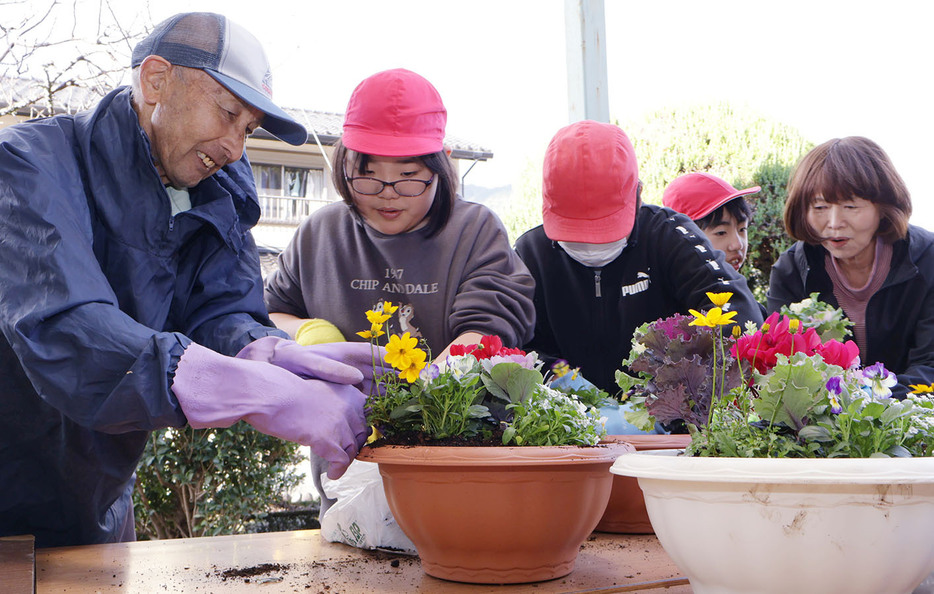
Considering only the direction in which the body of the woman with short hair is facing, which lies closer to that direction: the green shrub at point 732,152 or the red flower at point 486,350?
the red flower

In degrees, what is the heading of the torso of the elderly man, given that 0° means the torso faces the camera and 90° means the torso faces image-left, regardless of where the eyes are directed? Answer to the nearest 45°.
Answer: approximately 315°

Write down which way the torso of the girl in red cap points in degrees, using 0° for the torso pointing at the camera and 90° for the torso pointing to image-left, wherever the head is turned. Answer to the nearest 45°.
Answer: approximately 0°

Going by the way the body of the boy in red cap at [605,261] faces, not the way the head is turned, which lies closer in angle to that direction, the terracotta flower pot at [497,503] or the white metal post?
the terracotta flower pot

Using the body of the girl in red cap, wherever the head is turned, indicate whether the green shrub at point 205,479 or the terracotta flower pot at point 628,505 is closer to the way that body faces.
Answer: the terracotta flower pot

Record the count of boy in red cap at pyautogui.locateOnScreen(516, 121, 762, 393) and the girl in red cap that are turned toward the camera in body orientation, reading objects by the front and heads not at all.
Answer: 2

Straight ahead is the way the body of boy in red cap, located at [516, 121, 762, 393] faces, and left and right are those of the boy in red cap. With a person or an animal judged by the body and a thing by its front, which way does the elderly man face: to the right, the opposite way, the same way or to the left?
to the left
